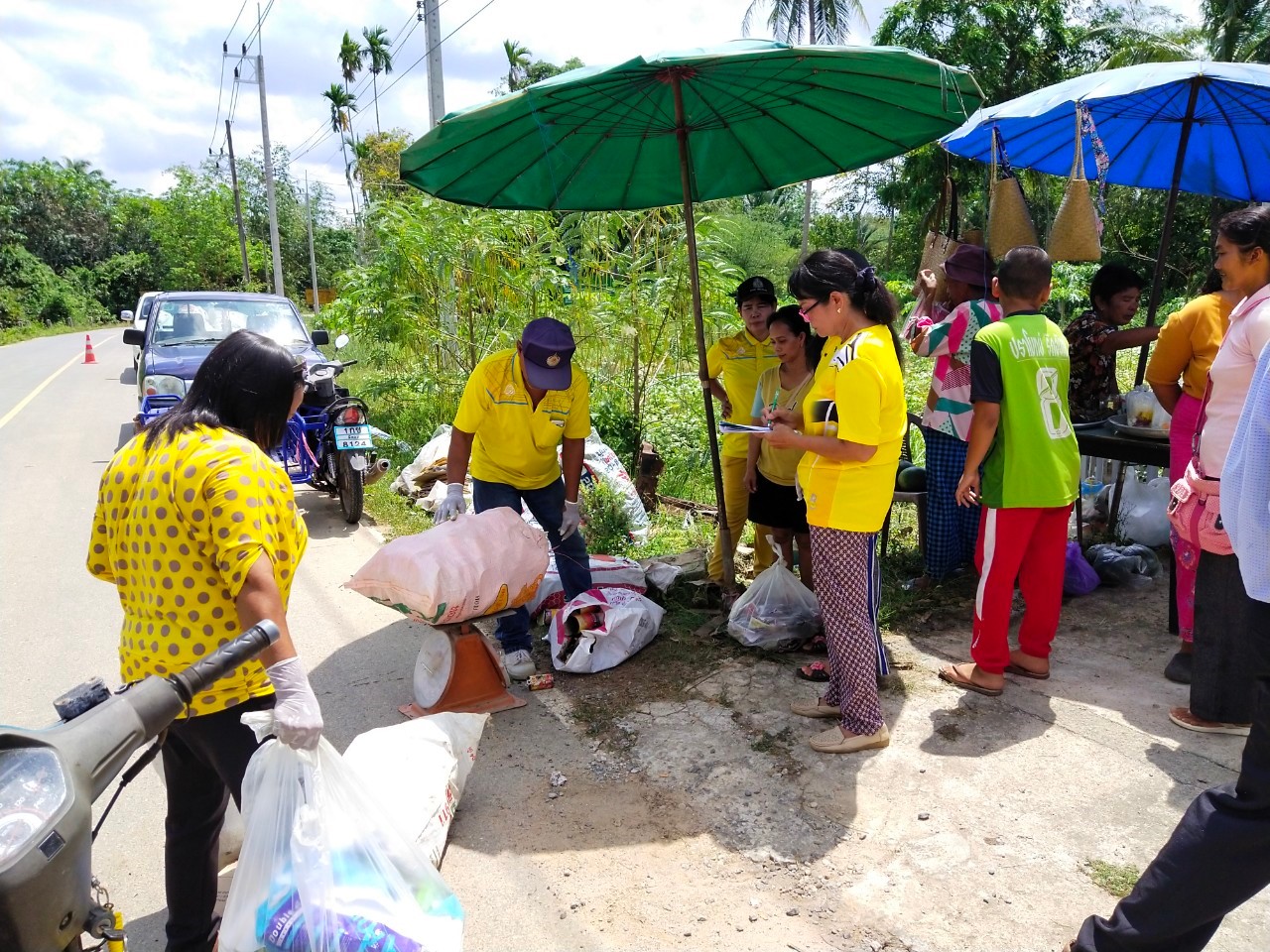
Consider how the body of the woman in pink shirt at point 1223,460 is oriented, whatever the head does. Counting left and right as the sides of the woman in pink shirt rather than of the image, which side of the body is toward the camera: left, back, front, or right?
left

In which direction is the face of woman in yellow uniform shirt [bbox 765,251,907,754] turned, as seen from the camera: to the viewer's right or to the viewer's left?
to the viewer's left

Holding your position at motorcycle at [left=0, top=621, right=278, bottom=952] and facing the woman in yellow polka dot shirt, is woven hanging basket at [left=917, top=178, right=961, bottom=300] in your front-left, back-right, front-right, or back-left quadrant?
front-right

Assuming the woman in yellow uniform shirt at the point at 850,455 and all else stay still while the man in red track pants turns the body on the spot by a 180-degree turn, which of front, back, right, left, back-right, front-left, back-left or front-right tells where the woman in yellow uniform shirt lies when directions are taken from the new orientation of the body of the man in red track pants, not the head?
right

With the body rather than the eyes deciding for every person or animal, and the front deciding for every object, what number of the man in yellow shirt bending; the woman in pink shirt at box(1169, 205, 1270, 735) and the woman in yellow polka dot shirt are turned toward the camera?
1

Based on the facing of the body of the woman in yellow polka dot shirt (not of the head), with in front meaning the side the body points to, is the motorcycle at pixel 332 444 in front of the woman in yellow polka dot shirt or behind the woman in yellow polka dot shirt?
in front

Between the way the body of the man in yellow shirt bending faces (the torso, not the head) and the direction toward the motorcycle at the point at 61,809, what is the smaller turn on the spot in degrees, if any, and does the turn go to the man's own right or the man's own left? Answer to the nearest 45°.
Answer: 0° — they already face it

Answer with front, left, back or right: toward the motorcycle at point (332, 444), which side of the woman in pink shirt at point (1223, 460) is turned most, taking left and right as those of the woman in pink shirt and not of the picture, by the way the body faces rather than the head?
front

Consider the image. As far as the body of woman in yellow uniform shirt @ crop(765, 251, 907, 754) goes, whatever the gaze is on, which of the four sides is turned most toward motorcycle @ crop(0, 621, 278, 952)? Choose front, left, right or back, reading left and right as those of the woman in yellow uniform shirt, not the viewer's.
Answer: left

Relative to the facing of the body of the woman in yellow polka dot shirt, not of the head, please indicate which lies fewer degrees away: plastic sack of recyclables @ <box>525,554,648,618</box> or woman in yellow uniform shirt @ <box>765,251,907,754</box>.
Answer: the plastic sack of recyclables

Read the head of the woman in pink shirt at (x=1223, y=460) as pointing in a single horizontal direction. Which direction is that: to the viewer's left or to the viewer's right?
to the viewer's left

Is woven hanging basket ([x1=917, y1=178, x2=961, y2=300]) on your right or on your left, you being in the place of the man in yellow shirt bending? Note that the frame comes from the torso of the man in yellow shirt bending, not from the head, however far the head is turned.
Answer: on your left

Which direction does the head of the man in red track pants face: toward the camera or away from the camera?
away from the camera

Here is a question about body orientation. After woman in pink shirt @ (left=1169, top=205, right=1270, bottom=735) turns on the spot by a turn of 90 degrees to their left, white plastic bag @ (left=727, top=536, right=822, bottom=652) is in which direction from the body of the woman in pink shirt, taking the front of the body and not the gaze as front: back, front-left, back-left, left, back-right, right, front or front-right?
right

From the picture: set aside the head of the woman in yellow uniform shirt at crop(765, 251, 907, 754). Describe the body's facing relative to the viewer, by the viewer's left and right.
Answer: facing to the left of the viewer

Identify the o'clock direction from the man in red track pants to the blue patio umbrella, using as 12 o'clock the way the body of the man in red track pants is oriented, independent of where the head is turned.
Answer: The blue patio umbrella is roughly at 2 o'clock from the man in red track pants.

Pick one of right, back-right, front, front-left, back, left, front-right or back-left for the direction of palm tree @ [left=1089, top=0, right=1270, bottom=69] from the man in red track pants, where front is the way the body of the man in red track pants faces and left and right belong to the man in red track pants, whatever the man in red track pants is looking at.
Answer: front-right

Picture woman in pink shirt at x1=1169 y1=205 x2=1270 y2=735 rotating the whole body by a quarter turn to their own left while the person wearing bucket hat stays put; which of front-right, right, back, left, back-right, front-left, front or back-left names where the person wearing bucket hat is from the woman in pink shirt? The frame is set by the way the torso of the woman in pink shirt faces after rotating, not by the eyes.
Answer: back-right

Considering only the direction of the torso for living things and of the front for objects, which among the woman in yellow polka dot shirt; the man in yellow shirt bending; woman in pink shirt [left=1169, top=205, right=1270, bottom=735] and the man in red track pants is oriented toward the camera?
the man in yellow shirt bending

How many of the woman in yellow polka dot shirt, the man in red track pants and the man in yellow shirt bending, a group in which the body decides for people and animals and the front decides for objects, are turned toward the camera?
1

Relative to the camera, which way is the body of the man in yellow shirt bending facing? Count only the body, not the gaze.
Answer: toward the camera
